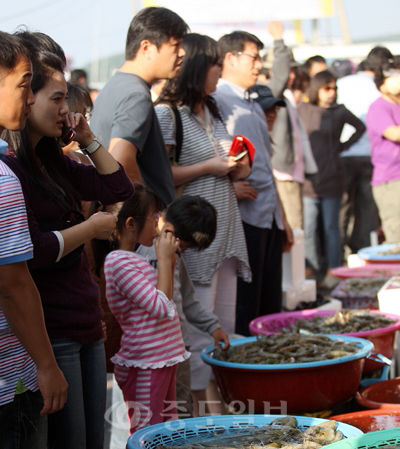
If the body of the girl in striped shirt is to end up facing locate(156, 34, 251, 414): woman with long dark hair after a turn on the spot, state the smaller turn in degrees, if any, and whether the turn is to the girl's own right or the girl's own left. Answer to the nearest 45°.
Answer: approximately 90° to the girl's own left

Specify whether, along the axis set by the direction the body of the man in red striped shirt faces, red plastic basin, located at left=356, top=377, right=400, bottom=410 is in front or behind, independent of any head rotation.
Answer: in front

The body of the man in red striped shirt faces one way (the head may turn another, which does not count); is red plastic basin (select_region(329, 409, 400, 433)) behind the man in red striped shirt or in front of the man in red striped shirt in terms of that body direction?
in front

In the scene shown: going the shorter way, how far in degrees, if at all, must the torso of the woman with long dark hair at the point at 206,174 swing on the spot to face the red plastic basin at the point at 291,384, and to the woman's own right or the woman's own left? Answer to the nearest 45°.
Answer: approximately 45° to the woman's own right

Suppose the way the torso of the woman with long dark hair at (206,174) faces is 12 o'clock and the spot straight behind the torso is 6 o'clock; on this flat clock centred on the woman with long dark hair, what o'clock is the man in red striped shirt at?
The man in red striped shirt is roughly at 2 o'clock from the woman with long dark hair.

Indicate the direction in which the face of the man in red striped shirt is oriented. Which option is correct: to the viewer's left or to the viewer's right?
to the viewer's right

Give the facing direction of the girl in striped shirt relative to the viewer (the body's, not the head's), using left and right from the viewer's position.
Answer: facing to the right of the viewer

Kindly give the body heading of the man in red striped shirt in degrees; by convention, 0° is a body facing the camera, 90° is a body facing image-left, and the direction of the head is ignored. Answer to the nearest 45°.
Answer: approximately 270°

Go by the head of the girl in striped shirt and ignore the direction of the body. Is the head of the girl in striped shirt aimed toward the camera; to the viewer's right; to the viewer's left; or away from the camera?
to the viewer's right

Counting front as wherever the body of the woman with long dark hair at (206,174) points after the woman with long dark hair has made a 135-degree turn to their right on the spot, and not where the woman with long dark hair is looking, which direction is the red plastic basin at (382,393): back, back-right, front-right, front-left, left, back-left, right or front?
back-left

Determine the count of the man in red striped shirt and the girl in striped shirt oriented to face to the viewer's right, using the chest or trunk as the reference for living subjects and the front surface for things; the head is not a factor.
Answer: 2
